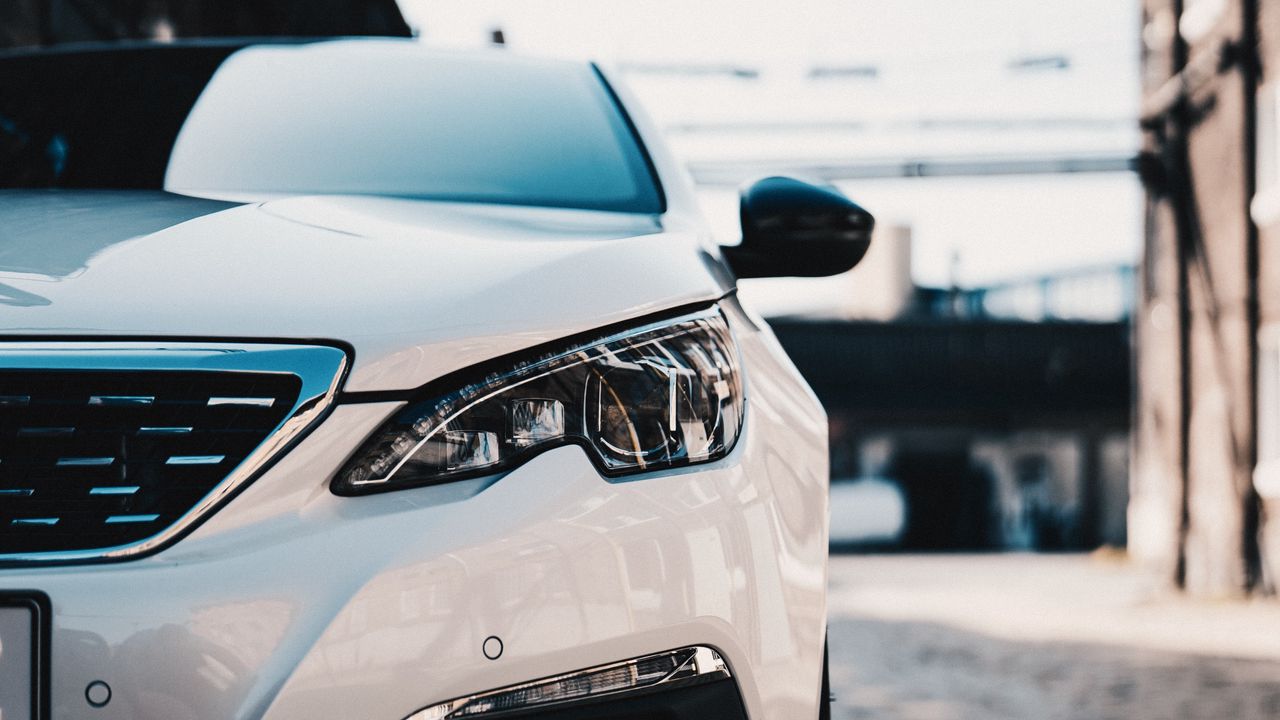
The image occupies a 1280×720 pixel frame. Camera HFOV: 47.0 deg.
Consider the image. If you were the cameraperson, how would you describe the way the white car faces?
facing the viewer
